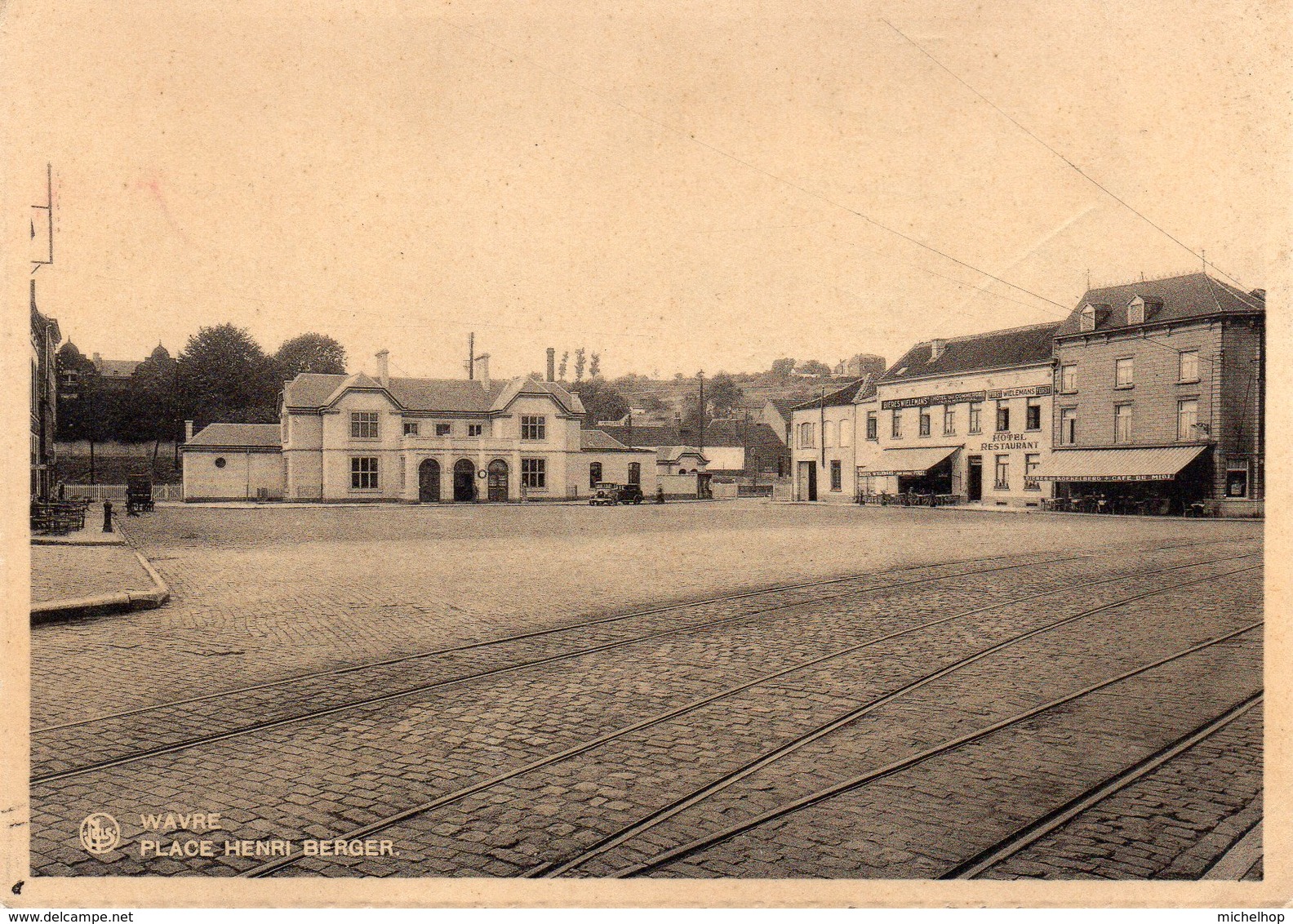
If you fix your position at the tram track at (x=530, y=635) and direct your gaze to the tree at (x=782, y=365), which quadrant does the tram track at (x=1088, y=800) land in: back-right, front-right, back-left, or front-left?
back-right

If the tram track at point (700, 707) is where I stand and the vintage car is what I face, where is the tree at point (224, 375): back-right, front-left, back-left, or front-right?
front-left

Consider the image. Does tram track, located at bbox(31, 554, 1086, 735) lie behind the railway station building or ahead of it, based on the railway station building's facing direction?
ahead

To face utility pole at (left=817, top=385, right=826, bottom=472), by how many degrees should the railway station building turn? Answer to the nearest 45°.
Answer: approximately 90° to its left

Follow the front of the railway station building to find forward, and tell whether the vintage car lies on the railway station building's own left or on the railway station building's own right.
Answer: on the railway station building's own left

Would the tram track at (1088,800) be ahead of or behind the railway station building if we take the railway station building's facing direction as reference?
ahead

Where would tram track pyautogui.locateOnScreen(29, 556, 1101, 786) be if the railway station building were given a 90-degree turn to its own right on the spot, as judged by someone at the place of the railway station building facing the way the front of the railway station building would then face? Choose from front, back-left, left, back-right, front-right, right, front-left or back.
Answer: left

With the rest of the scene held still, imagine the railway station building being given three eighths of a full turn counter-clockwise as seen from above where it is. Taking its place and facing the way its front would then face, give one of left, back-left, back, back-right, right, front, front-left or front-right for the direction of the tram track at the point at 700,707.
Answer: back-right

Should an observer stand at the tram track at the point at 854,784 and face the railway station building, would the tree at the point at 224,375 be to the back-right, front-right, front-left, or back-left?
front-left

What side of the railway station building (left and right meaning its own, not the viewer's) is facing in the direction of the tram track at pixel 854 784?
front

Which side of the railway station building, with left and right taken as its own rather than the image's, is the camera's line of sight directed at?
front
